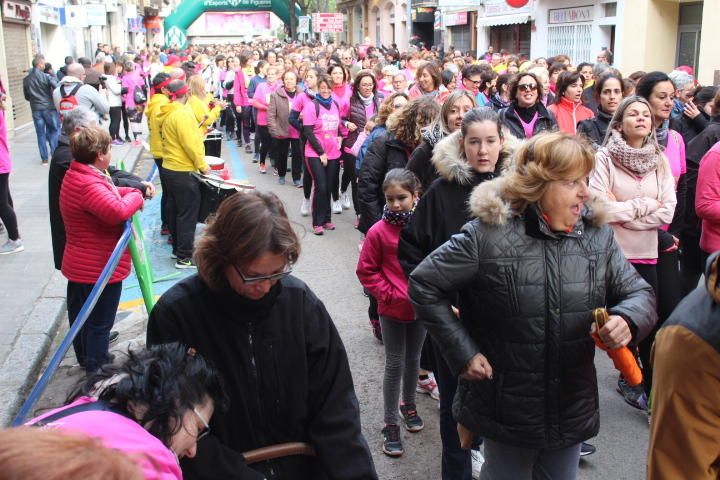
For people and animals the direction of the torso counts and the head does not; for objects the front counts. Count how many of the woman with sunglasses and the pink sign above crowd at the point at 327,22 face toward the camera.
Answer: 2

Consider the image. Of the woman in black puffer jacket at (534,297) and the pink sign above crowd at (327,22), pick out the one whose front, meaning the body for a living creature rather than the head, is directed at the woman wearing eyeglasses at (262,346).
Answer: the pink sign above crowd

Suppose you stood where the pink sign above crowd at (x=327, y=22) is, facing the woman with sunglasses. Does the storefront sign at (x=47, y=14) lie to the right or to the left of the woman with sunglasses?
right

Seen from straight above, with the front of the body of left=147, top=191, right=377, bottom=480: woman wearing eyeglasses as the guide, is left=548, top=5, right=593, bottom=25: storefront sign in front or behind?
behind

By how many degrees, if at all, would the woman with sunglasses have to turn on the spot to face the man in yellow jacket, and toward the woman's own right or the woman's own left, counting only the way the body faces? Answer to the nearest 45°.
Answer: approximately 90° to the woman's own right

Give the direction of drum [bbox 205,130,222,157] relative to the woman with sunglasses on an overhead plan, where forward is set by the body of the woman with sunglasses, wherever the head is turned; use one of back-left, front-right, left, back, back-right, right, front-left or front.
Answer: back-right

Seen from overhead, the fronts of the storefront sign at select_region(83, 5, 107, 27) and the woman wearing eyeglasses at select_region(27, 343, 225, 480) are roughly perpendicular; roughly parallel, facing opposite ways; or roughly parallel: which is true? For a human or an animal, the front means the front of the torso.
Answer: roughly perpendicular

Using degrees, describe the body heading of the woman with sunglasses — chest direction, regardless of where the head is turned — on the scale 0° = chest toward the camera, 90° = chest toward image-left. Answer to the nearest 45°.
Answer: approximately 0°
